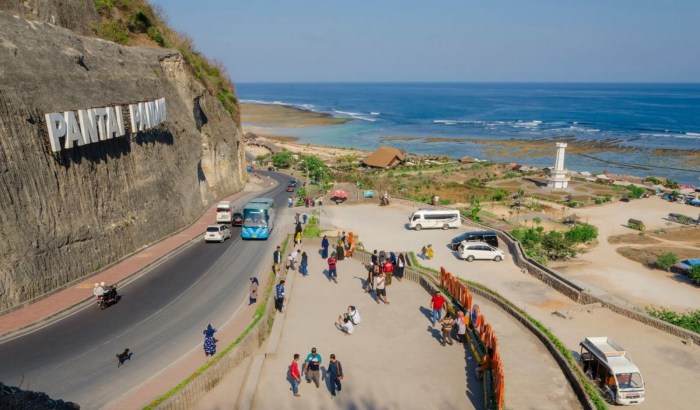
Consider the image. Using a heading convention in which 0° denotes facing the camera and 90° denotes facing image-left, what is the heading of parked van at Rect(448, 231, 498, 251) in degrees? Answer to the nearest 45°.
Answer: approximately 90°

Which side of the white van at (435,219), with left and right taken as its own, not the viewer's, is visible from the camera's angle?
left

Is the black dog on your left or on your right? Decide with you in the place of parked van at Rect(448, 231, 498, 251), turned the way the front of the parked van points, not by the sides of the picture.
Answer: on your left

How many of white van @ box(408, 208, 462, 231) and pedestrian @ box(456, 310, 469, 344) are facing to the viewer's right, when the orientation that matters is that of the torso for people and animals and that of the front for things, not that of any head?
0

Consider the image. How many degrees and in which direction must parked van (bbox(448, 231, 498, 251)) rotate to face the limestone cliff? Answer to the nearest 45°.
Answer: approximately 45° to its left

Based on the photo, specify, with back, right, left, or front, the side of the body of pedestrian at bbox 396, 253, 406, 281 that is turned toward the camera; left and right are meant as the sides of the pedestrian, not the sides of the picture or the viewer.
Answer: back
